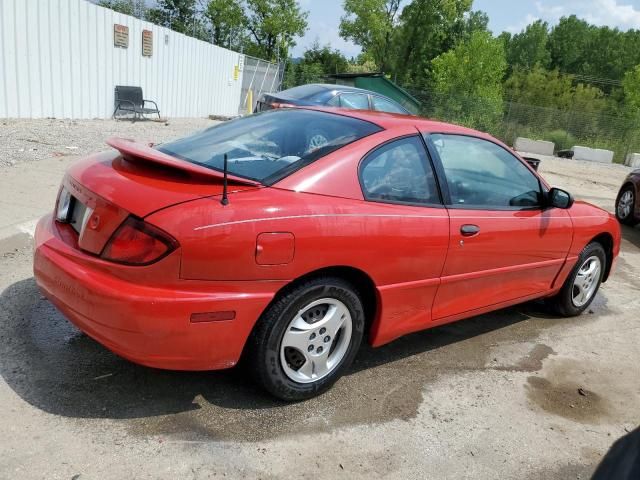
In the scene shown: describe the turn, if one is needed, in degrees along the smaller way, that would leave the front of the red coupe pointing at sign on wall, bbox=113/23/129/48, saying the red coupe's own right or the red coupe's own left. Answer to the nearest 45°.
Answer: approximately 90° to the red coupe's own left

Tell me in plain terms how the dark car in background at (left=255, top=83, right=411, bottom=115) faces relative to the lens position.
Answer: facing away from the viewer and to the right of the viewer

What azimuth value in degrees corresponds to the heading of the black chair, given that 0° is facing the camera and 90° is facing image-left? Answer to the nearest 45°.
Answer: approximately 315°

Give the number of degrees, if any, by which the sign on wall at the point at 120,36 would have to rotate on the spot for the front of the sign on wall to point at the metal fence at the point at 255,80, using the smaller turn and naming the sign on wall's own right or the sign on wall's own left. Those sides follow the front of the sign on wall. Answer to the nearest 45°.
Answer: approximately 90° to the sign on wall's own left

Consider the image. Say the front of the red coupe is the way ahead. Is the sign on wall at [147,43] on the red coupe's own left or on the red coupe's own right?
on the red coupe's own left

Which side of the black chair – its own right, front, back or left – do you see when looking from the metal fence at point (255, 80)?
left

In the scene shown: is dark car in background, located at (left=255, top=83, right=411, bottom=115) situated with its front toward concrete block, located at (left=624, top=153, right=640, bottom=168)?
yes

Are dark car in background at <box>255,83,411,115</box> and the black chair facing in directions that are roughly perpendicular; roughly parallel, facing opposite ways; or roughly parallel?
roughly perpendicular

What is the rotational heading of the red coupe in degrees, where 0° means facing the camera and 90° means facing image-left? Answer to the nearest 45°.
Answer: approximately 225°

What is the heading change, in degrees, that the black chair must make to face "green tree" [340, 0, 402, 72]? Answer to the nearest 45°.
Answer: approximately 90° to its left

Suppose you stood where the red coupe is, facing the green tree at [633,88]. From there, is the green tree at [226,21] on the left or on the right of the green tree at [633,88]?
left
